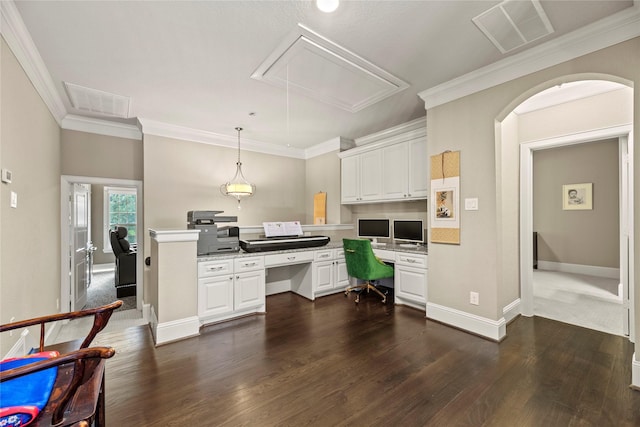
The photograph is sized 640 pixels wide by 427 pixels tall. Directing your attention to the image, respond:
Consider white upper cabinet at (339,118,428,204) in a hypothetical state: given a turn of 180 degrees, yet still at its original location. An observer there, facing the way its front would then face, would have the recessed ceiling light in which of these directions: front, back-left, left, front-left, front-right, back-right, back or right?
back-right

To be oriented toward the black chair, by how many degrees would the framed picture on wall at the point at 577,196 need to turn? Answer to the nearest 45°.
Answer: approximately 45° to its right

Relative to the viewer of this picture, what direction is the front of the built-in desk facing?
facing the viewer and to the right of the viewer

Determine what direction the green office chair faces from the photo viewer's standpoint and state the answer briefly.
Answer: facing away from the viewer and to the right of the viewer

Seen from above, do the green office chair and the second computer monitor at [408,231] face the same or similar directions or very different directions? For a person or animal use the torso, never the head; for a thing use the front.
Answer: very different directions

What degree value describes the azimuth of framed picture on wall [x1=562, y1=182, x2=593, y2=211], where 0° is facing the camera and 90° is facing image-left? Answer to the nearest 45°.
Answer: approximately 0°

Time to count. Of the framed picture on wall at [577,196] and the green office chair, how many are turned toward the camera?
1

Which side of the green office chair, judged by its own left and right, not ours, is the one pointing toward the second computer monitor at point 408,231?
front
